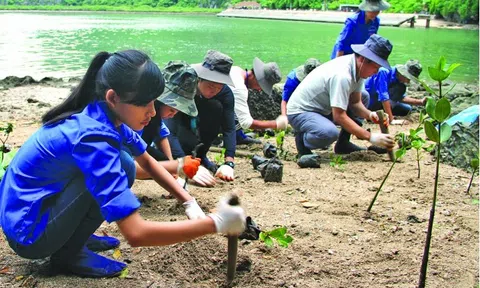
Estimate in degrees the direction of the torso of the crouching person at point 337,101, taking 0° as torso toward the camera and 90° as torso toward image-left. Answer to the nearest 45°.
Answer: approximately 270°

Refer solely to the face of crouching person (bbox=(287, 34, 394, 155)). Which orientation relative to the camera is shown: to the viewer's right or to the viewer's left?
to the viewer's right

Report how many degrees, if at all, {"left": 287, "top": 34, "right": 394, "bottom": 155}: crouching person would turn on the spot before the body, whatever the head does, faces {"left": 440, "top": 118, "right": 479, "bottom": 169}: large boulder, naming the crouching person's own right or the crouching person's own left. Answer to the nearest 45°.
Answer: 0° — they already face it

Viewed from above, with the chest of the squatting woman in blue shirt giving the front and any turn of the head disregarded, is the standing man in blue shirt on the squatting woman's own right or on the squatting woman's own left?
on the squatting woman's own left

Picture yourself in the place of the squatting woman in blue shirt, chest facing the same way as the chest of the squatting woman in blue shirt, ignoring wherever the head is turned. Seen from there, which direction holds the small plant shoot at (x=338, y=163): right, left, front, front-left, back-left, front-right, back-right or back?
front-left

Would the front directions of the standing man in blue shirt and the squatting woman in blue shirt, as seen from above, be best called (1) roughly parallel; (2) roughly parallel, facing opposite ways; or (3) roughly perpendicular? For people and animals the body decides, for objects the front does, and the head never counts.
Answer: roughly perpendicular

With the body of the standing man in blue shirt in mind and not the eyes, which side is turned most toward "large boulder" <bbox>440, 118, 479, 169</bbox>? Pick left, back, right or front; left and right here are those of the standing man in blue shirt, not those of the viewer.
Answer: front

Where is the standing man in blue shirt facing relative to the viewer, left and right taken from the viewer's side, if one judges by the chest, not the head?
facing the viewer and to the right of the viewer

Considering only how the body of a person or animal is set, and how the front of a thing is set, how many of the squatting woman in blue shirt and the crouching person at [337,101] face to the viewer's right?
2

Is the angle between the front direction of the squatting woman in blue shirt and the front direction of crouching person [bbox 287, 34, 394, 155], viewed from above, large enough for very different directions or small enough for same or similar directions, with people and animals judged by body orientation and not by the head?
same or similar directions

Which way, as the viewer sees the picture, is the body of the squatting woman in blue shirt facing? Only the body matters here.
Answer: to the viewer's right

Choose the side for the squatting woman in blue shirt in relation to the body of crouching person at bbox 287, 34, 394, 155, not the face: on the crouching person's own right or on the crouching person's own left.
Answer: on the crouching person's own right
